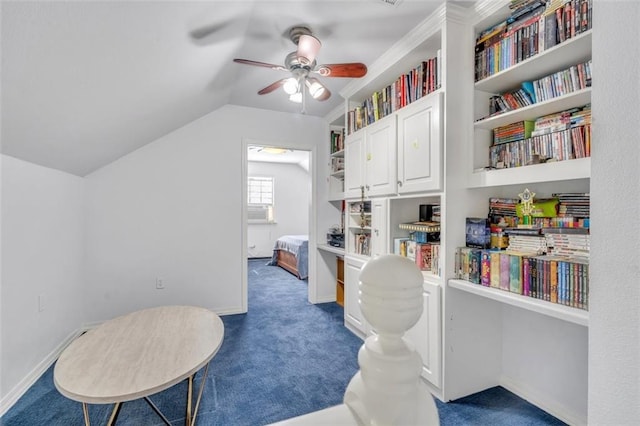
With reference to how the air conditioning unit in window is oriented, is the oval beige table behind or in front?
in front

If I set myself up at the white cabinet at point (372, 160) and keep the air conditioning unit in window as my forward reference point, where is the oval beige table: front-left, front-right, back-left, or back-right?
back-left

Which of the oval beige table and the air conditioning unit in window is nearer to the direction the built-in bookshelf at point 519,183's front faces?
the oval beige table

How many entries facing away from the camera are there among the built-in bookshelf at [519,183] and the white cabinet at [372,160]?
0

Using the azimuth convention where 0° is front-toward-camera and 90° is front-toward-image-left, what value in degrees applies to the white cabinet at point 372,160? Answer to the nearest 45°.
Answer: approximately 45°

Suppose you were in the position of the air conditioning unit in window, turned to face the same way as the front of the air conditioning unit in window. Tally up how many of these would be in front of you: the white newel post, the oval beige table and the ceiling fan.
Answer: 3

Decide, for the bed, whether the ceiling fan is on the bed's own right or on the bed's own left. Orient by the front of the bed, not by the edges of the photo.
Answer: on the bed's own left
